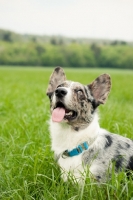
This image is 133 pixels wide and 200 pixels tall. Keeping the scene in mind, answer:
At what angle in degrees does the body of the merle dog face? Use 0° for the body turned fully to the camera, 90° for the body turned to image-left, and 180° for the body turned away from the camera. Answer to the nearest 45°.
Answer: approximately 45°
